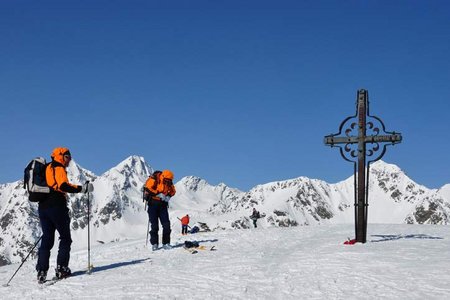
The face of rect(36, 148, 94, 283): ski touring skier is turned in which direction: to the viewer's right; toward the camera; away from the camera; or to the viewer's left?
to the viewer's right

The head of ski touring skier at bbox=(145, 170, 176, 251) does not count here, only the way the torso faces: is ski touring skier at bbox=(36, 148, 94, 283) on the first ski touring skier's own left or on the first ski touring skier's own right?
on the first ski touring skier's own right

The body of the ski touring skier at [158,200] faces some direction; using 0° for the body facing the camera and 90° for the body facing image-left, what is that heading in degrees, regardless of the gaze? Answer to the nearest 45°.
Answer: approximately 315°
